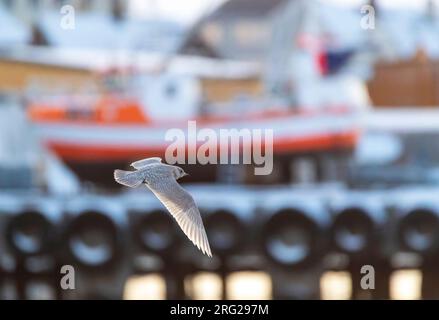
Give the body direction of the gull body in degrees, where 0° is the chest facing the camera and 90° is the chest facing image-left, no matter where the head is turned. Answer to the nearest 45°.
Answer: approximately 270°
